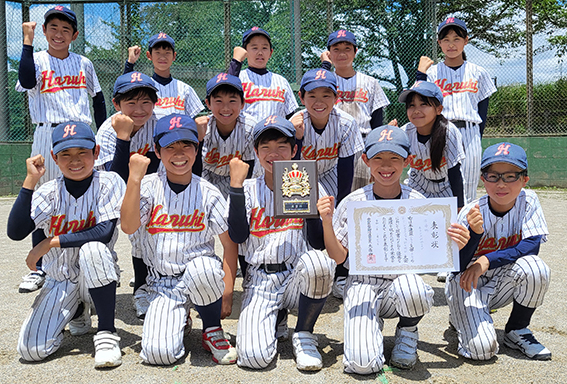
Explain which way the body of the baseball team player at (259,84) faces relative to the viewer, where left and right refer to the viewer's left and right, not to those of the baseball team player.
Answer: facing the viewer

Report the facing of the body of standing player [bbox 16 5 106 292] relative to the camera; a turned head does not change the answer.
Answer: toward the camera

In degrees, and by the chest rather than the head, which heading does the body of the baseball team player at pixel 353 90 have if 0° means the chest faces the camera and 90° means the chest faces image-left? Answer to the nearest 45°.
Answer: approximately 0°

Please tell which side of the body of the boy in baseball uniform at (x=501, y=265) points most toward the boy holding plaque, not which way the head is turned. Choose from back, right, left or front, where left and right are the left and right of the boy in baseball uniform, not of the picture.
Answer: right

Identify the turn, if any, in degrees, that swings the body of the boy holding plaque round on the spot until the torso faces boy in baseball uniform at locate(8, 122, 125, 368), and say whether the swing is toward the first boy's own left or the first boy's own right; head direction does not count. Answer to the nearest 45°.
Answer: approximately 90° to the first boy's own right

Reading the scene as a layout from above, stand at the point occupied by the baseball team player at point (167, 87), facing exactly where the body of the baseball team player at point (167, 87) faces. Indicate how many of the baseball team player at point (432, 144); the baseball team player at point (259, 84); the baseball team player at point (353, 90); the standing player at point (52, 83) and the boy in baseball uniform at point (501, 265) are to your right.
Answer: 1

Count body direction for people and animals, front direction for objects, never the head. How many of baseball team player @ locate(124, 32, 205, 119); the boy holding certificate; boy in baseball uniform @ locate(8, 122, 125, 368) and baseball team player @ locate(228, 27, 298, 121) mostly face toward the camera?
4

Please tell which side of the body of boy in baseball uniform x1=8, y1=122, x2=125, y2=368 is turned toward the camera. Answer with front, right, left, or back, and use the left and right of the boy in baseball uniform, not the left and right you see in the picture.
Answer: front

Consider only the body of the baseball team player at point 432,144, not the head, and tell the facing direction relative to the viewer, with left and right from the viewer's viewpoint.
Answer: facing the viewer and to the left of the viewer

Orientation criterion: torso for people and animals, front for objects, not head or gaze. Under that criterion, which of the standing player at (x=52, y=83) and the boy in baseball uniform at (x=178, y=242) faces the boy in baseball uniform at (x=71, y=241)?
the standing player
